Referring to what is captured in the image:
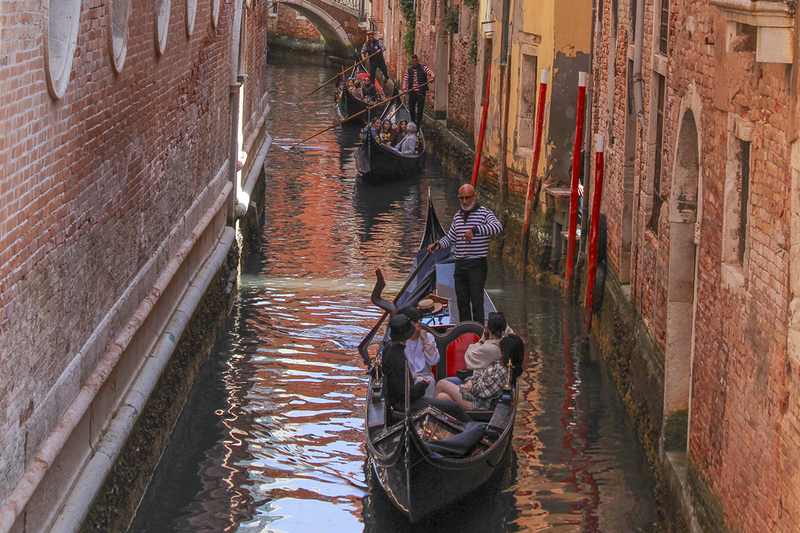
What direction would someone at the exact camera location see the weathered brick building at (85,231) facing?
facing to the right of the viewer

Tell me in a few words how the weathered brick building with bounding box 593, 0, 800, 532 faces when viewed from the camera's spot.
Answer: facing to the left of the viewer

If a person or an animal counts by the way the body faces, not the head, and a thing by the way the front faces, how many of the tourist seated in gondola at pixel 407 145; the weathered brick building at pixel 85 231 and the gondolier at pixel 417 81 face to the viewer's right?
1

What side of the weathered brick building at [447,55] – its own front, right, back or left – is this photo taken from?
left

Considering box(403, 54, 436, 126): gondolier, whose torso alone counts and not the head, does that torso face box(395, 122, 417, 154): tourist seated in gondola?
yes

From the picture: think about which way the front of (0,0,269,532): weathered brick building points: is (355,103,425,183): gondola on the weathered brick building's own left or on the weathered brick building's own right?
on the weathered brick building's own left

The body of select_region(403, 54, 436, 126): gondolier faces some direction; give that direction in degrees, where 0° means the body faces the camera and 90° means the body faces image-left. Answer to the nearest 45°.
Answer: approximately 0°

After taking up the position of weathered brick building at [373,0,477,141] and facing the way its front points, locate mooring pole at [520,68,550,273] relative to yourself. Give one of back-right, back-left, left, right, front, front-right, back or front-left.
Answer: left

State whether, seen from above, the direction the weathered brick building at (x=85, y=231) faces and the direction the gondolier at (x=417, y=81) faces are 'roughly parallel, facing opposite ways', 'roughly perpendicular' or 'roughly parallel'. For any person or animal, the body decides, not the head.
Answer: roughly perpendicular

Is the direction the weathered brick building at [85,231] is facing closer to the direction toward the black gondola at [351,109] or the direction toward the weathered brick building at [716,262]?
the weathered brick building
